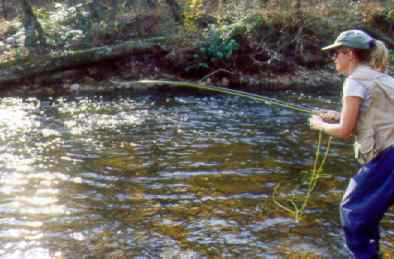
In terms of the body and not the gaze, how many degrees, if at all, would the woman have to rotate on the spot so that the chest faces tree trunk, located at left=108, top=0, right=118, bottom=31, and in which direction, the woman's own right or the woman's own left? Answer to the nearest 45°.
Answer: approximately 45° to the woman's own right

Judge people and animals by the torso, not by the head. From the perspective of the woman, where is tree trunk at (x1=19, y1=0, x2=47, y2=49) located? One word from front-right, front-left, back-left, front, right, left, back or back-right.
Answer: front-right

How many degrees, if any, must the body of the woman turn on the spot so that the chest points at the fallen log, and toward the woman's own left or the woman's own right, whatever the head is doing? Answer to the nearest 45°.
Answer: approximately 45° to the woman's own right

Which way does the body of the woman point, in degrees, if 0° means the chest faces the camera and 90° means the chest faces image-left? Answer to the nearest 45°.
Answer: approximately 90°

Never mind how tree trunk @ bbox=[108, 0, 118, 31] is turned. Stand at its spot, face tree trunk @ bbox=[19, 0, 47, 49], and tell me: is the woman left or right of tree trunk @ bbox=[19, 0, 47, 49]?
left

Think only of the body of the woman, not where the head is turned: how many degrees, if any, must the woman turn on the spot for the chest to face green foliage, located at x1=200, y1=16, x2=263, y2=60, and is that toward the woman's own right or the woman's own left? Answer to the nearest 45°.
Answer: approximately 90° to the woman's own right

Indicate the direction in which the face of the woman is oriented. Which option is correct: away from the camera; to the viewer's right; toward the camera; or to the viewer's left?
to the viewer's left
